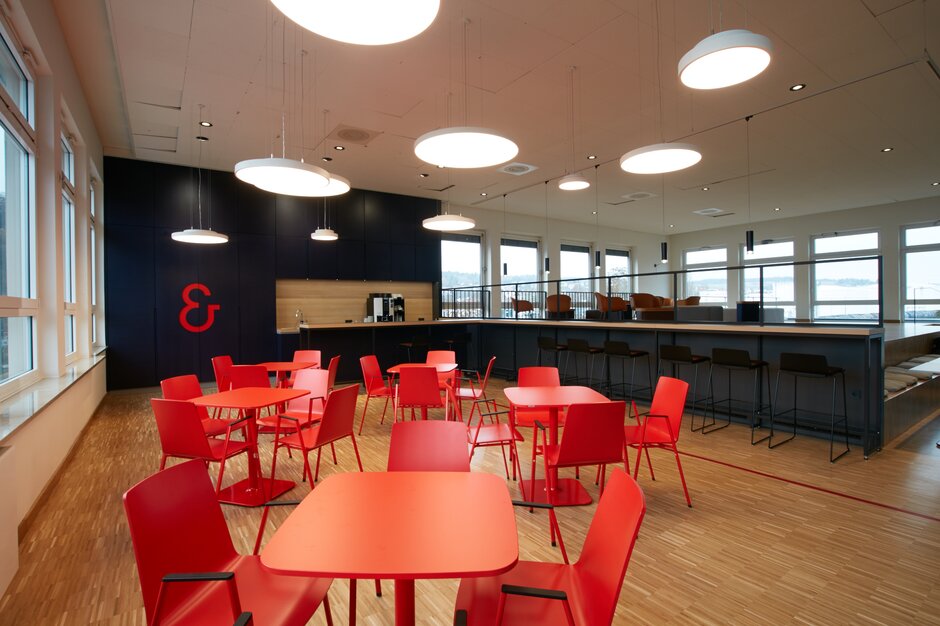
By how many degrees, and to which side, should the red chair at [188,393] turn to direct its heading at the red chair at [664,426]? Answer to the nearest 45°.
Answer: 0° — it already faces it

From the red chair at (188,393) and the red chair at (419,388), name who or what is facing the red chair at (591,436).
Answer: the red chair at (188,393)

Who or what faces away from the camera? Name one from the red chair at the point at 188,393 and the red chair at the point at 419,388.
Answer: the red chair at the point at 419,388

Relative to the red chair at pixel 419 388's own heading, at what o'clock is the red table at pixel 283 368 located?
The red table is roughly at 10 o'clock from the red chair.

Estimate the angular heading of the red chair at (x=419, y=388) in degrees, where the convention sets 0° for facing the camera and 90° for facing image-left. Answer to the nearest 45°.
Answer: approximately 180°

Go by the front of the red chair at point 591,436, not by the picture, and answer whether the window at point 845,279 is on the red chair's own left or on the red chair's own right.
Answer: on the red chair's own right

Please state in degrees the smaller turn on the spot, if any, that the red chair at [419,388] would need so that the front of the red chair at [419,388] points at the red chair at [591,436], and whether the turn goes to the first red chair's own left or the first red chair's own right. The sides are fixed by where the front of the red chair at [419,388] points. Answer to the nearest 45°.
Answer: approximately 135° to the first red chair's own right

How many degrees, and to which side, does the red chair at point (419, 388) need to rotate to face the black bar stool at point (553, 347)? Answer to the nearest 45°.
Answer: approximately 45° to its right

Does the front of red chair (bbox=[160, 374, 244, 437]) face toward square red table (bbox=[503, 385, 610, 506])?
yes

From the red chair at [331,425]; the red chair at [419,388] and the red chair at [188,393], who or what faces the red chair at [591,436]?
the red chair at [188,393]

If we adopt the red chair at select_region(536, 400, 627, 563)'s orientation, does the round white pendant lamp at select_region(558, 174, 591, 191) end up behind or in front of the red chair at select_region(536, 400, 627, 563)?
in front

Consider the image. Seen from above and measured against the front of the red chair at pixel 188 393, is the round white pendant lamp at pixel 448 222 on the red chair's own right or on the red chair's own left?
on the red chair's own left

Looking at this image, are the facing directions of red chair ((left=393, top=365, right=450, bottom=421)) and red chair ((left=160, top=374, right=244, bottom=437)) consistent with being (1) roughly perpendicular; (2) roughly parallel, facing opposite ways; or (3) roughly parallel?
roughly perpendicular

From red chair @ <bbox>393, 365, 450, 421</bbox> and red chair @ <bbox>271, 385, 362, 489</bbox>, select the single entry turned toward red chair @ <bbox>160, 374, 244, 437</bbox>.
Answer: red chair @ <bbox>271, 385, 362, 489</bbox>
